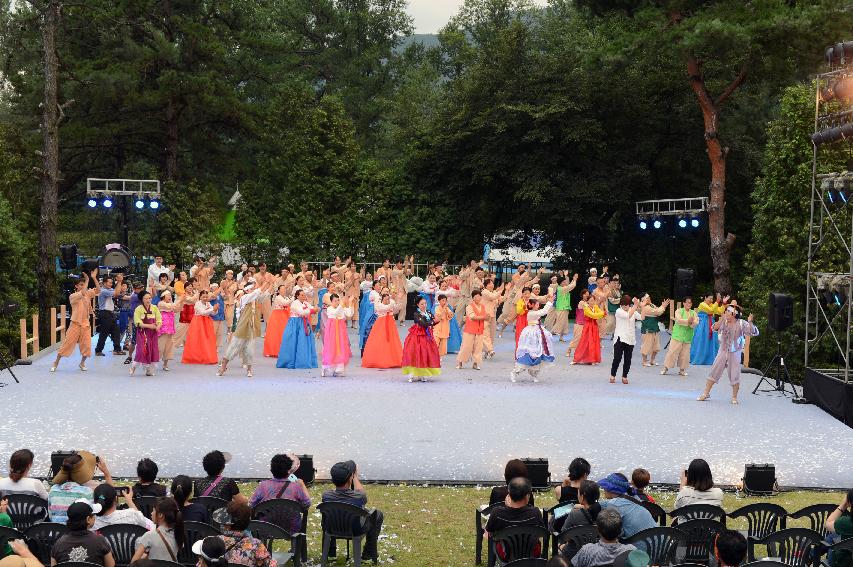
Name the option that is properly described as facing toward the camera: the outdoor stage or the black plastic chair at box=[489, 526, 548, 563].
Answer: the outdoor stage

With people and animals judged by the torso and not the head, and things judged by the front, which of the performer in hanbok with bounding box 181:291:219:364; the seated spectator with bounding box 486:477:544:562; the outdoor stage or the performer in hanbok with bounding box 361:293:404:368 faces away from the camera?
the seated spectator

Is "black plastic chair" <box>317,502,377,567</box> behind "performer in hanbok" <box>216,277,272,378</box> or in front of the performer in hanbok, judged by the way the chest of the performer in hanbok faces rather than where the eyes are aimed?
in front

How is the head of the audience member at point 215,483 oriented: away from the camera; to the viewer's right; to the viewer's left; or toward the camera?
away from the camera

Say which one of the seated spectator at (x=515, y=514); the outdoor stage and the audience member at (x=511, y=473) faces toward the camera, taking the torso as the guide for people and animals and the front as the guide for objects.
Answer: the outdoor stage

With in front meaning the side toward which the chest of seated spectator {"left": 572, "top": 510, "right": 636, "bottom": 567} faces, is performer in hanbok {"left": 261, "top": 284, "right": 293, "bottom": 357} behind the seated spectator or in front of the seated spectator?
in front

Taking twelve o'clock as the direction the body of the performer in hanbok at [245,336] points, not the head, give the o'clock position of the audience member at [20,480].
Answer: The audience member is roughly at 2 o'clock from the performer in hanbok.

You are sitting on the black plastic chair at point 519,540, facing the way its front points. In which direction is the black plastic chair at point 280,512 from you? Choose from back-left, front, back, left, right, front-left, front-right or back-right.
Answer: left

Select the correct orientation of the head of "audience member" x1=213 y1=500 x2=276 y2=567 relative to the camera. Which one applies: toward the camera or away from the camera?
away from the camera

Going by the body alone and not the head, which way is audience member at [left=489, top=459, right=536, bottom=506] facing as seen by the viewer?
away from the camera

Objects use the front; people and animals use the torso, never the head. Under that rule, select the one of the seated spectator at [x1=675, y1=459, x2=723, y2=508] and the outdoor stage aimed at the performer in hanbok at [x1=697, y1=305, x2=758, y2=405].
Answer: the seated spectator

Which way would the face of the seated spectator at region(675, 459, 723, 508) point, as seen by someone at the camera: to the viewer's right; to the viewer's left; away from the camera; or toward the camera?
away from the camera

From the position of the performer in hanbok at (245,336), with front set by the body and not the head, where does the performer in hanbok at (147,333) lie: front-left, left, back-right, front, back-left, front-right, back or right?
back-right

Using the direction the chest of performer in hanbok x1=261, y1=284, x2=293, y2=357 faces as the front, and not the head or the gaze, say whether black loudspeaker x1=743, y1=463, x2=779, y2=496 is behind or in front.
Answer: in front

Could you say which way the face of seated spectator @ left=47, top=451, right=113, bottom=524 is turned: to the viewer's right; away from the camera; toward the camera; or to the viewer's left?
away from the camera

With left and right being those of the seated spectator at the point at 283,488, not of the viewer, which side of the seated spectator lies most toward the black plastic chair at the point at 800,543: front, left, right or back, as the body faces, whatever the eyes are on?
right

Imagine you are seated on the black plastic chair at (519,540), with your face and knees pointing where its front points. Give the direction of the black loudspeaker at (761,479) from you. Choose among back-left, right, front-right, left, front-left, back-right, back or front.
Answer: front-right

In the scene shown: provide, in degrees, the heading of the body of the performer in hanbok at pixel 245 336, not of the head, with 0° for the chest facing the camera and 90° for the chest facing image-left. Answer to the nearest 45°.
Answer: approximately 315°

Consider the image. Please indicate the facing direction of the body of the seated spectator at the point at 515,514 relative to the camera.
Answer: away from the camera

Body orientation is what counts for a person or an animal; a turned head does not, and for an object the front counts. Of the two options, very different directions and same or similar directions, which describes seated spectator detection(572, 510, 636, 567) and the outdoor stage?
very different directions

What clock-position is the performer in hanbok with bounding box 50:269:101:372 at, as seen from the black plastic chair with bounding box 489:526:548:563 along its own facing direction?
The performer in hanbok is roughly at 11 o'clock from the black plastic chair.

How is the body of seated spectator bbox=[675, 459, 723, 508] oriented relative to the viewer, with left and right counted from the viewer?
facing away from the viewer
